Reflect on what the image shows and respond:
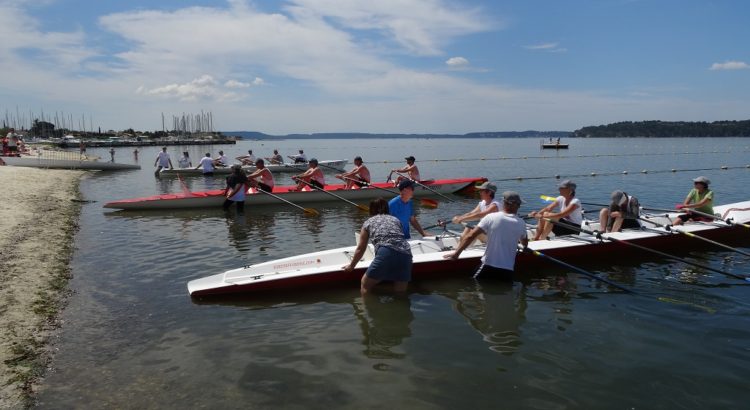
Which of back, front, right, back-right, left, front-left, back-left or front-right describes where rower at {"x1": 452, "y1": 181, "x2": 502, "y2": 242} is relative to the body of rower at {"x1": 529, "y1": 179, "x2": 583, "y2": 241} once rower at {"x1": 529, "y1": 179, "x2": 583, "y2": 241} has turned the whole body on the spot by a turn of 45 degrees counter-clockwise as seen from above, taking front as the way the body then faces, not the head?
front-right

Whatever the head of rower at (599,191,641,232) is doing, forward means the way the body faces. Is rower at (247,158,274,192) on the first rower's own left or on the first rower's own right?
on the first rower's own right

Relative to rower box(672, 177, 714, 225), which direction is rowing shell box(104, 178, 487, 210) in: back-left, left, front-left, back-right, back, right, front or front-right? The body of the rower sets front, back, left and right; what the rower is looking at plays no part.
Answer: front-right

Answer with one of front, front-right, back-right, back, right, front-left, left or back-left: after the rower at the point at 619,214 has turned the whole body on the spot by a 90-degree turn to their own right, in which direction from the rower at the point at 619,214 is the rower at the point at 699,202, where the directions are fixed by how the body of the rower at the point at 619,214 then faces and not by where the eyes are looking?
right

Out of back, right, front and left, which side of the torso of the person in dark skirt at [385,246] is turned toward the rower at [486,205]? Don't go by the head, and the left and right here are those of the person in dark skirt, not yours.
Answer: right

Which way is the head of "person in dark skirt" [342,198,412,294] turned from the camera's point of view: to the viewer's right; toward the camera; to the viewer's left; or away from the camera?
away from the camera

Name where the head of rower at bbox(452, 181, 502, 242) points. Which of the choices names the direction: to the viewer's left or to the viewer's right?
to the viewer's left

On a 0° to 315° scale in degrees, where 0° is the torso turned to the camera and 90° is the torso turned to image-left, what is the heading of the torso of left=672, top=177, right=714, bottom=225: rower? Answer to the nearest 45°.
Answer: approximately 45°

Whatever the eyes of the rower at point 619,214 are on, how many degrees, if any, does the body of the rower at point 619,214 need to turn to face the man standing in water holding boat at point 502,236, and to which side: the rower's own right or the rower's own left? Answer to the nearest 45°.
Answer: approximately 45° to the rower's own left

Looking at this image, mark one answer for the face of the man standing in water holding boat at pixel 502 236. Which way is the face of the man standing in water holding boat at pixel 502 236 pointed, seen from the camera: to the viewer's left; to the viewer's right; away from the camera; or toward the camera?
away from the camera

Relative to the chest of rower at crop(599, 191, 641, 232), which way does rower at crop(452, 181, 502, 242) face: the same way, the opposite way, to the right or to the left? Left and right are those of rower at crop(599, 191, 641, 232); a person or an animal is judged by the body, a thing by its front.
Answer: the same way

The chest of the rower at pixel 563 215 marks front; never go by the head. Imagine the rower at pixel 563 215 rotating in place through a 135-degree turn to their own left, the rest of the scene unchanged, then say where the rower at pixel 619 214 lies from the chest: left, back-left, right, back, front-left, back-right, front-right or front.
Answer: front-left

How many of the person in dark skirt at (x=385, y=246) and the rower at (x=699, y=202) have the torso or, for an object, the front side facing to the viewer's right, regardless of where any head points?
0

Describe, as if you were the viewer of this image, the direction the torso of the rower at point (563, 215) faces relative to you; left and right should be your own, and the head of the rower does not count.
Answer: facing the viewer and to the left of the viewer

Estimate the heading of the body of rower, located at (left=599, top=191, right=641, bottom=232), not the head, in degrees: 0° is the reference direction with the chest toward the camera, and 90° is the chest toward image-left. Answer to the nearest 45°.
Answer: approximately 45°

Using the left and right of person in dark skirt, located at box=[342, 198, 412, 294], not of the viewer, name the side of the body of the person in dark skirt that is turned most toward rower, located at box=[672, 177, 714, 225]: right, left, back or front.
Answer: right

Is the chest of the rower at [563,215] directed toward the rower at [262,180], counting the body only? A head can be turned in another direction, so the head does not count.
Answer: no

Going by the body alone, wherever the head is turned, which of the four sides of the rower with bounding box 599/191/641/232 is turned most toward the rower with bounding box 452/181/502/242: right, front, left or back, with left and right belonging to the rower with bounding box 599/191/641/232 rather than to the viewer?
front

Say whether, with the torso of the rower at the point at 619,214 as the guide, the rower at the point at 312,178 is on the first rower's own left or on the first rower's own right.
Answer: on the first rower's own right
